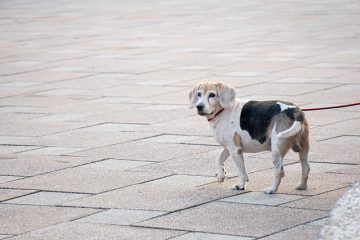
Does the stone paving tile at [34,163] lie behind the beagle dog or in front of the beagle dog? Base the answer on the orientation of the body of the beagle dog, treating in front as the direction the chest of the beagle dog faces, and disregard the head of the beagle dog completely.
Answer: in front

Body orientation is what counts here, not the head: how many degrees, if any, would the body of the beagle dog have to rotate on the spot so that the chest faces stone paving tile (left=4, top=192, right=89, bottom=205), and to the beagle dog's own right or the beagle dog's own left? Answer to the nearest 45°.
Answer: approximately 45° to the beagle dog's own left

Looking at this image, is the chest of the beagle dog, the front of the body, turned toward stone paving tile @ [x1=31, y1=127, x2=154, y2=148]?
yes

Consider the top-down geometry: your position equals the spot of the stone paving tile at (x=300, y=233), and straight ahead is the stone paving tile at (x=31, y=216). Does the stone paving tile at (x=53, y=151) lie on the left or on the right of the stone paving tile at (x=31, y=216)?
right

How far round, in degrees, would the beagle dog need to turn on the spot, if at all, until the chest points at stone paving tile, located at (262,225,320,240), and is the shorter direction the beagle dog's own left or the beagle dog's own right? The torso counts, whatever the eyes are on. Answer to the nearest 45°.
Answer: approximately 135° to the beagle dog's own left

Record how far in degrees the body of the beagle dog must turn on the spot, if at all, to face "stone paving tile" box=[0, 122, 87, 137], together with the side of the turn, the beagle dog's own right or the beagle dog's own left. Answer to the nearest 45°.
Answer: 0° — it already faces it

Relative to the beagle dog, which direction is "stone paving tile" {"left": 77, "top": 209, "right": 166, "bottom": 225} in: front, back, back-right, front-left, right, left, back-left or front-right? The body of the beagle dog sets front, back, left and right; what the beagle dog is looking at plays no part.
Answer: left

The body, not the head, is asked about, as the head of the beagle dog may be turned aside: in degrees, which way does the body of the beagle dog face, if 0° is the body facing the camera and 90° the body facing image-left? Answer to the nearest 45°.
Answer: approximately 135°

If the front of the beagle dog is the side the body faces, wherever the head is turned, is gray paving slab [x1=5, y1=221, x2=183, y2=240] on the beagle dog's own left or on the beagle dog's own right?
on the beagle dog's own left
